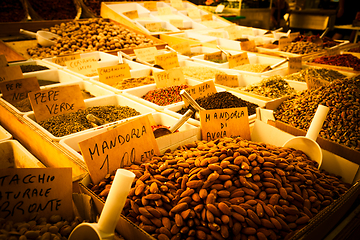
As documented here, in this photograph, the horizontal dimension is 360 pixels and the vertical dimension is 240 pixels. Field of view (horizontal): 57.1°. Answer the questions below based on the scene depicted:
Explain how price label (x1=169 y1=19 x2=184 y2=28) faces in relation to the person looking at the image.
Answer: facing the viewer

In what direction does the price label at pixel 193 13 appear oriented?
toward the camera

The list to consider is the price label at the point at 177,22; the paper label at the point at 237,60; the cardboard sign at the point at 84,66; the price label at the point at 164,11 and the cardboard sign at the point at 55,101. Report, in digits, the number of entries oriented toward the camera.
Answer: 5

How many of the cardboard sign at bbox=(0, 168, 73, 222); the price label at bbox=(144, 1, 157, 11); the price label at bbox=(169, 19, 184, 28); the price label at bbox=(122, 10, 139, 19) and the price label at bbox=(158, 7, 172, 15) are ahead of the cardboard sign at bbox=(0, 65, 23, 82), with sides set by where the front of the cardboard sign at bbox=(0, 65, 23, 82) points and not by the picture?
1

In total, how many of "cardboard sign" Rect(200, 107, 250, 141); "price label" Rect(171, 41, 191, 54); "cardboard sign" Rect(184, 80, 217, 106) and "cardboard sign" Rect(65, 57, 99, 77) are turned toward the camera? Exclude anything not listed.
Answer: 4

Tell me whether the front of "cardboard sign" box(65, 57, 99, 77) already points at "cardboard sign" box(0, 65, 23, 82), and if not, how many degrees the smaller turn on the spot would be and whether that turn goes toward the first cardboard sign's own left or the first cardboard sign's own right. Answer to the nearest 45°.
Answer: approximately 45° to the first cardboard sign's own right

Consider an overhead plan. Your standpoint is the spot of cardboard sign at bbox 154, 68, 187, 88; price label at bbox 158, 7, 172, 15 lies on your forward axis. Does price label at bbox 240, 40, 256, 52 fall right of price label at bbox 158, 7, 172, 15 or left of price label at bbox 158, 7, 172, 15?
right

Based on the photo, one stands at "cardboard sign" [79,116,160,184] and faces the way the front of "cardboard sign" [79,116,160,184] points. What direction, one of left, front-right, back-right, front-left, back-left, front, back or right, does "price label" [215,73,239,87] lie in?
back-left

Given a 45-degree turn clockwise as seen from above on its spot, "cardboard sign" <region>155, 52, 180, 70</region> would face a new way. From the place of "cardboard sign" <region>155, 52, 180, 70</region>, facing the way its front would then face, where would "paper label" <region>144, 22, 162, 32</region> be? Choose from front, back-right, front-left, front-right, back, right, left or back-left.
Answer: back-right

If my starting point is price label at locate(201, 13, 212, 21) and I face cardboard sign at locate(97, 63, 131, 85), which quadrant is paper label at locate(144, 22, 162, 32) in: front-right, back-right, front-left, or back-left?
front-right

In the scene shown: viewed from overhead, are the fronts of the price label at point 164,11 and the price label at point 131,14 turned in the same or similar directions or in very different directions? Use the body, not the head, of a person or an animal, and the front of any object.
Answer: same or similar directions

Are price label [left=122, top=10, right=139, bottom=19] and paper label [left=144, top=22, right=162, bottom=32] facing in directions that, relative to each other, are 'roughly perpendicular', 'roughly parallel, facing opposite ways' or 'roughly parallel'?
roughly parallel

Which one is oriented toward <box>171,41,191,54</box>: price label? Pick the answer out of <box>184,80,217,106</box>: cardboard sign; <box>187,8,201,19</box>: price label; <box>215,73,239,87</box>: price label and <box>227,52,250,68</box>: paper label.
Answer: <box>187,8,201,19</box>: price label

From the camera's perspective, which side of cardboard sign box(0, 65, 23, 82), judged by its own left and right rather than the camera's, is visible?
front

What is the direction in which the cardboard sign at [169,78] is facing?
toward the camera

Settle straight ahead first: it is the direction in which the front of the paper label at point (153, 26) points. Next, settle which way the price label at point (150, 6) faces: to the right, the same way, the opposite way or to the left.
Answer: the same way

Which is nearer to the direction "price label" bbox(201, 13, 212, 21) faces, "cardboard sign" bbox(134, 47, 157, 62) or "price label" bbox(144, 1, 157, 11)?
the cardboard sign

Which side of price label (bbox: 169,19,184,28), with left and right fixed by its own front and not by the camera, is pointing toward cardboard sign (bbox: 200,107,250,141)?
front
